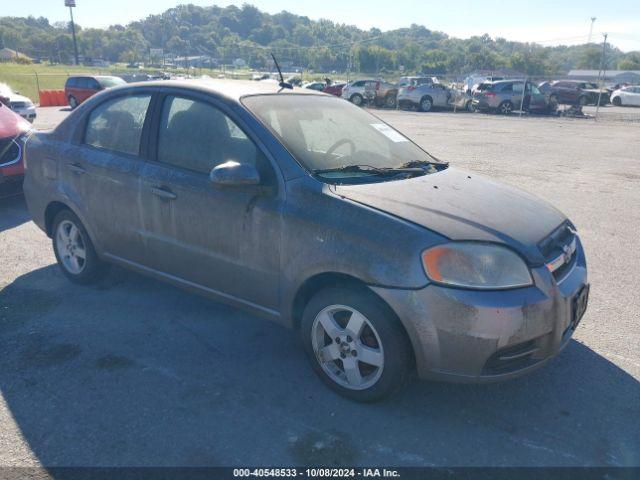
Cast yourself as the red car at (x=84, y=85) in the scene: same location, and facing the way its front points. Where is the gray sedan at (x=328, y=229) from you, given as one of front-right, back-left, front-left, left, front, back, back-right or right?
front-right

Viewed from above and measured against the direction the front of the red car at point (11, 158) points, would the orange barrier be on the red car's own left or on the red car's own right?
on the red car's own left

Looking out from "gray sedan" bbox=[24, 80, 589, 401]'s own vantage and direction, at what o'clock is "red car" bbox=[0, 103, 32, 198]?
The red car is roughly at 6 o'clock from the gray sedan.

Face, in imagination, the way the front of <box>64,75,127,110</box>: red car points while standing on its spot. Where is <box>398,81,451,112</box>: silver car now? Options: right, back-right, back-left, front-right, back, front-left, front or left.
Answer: front-left

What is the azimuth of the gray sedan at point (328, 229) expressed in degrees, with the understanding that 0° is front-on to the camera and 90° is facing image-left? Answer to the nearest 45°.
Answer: approximately 315°

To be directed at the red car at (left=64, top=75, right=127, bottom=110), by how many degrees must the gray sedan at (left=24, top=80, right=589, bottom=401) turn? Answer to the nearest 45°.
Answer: approximately 180°

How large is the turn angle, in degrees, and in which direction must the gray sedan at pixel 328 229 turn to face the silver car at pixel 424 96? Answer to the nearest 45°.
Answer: approximately 135° to its left

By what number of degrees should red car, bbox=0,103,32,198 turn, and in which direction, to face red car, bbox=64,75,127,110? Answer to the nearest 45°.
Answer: approximately 135° to its left

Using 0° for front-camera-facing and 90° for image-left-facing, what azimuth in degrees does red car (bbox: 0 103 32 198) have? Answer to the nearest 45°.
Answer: approximately 315°
